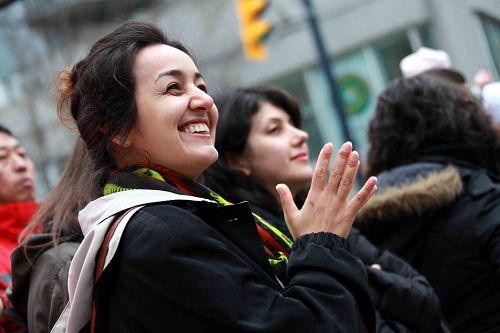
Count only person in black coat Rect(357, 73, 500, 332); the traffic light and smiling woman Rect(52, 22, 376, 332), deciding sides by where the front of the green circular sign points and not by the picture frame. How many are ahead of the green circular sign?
3

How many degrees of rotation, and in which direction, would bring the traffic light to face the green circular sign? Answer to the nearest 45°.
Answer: approximately 90° to its left

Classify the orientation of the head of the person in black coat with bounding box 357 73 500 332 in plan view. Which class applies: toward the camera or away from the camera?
away from the camera

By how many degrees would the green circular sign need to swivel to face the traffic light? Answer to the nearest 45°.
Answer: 0° — it already faces it

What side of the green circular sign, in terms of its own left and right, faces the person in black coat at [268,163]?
front

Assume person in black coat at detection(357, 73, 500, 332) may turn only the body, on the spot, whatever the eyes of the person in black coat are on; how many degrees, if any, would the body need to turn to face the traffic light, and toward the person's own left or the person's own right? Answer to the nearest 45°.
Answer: approximately 45° to the person's own left

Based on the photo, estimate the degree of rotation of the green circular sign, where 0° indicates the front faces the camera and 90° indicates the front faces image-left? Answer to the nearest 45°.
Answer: approximately 0°

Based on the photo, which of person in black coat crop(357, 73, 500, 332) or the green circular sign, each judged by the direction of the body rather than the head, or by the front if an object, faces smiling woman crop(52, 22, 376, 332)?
the green circular sign

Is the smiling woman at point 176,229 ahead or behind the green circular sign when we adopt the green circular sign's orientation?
ahead
